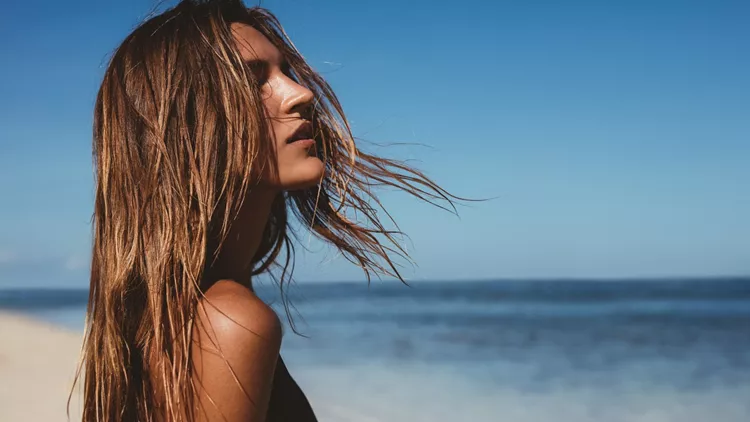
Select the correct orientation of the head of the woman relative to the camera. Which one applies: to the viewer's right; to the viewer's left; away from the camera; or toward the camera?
to the viewer's right

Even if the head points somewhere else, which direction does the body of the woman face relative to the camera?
to the viewer's right
